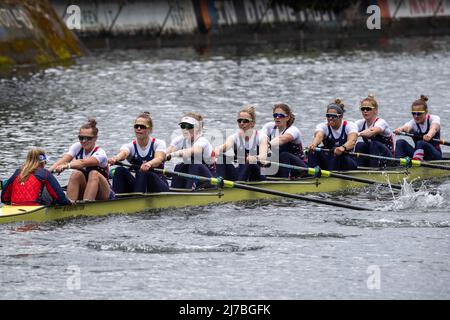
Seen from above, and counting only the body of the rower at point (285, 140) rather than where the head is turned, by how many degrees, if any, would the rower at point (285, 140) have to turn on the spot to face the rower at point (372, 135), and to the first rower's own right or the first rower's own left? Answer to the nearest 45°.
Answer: approximately 180°

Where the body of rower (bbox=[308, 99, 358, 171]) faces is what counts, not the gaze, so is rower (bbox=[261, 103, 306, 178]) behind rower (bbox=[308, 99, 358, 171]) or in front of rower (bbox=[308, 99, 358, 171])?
in front

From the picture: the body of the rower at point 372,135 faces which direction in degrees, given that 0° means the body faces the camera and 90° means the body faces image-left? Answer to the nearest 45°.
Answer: approximately 45°

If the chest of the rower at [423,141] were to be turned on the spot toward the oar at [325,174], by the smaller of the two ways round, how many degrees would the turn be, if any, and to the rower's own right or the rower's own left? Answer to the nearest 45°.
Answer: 0° — they already face it

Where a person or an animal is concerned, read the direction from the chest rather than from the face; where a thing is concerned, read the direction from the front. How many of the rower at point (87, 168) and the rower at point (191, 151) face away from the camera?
0

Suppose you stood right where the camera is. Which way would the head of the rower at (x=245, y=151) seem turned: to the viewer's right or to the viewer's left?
to the viewer's left

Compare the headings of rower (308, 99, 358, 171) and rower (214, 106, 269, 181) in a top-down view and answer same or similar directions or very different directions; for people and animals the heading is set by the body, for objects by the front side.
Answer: same or similar directions

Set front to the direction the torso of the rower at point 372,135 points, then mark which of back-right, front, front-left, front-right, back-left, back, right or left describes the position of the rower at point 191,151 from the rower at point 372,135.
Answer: front

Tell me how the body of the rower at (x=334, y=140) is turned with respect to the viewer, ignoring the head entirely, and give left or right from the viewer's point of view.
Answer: facing the viewer and to the left of the viewer

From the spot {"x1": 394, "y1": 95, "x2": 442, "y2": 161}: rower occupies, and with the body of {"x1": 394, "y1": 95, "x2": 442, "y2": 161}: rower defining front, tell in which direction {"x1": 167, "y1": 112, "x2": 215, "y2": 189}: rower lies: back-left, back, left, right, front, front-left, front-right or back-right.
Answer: front

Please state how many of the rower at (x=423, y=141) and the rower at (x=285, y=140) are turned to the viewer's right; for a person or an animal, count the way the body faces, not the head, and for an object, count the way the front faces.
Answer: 0

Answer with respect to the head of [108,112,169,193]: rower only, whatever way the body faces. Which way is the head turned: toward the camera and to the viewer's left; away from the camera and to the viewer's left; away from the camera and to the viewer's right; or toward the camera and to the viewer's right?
toward the camera and to the viewer's left

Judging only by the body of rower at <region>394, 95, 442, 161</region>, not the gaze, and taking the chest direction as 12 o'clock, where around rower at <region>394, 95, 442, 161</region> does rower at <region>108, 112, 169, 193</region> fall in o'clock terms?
rower at <region>108, 112, 169, 193</region> is roughly at 12 o'clock from rower at <region>394, 95, 442, 161</region>.

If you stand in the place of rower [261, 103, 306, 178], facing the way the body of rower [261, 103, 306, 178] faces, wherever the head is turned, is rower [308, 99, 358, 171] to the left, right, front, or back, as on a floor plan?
back
